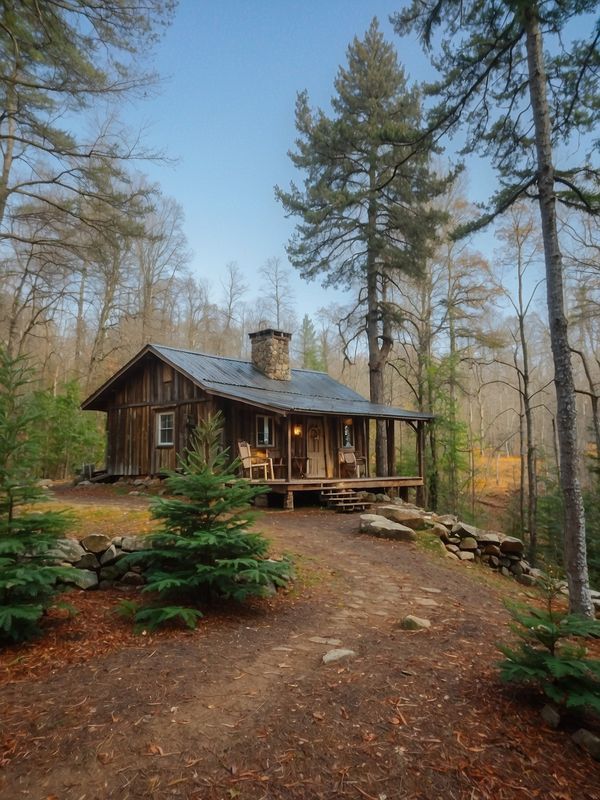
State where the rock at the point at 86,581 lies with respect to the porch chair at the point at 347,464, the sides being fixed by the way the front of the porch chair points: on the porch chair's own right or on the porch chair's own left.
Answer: on the porch chair's own right

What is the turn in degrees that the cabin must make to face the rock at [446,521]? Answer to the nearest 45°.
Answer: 0° — it already faces it

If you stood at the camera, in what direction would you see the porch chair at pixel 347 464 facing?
facing the viewer and to the right of the viewer

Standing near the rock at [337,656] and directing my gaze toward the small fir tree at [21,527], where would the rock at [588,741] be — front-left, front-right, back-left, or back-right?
back-left

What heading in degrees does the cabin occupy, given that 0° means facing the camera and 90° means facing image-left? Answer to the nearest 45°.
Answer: approximately 315°

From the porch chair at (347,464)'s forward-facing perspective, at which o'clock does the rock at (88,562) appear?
The rock is roughly at 2 o'clock from the porch chair.

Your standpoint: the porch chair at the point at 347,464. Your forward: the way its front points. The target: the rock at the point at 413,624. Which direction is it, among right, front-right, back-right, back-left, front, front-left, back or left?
front-right

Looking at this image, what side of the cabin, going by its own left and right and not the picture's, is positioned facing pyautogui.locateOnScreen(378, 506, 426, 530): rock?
front

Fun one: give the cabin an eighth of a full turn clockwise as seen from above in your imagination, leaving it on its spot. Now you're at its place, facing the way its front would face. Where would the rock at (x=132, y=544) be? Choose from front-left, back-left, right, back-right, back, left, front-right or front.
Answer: front

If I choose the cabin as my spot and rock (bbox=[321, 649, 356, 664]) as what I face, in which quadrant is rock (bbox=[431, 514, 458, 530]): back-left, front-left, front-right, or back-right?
front-left

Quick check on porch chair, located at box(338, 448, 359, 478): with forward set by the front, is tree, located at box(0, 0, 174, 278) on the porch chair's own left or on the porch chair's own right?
on the porch chair's own right
